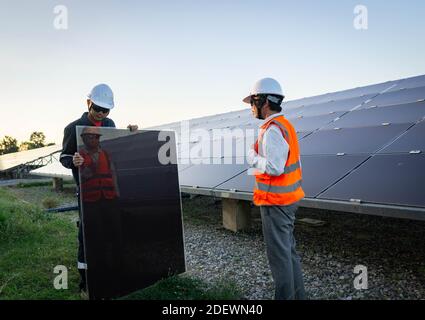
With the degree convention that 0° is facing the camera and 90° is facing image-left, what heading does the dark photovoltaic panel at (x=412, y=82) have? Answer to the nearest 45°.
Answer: approximately 45°

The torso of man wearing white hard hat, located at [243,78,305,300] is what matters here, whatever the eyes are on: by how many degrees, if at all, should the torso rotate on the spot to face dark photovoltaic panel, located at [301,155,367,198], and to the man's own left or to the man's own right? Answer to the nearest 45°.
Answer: approximately 90° to the man's own right

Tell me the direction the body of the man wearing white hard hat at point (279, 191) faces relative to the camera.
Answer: to the viewer's left

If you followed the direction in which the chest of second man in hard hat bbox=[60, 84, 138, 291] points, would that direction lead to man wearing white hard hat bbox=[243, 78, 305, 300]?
yes

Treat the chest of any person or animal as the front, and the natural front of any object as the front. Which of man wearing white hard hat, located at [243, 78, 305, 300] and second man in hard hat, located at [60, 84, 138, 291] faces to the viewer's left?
the man wearing white hard hat

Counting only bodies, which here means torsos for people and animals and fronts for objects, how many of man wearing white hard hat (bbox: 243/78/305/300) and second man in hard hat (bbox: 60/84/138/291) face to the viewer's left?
1

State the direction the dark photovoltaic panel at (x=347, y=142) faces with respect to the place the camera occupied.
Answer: facing the viewer and to the left of the viewer

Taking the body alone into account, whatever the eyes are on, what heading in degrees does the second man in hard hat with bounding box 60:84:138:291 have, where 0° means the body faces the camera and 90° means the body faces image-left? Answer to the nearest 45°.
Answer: approximately 315°

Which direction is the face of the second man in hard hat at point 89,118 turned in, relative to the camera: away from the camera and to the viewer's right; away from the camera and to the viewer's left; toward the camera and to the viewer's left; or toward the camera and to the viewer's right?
toward the camera and to the viewer's right
